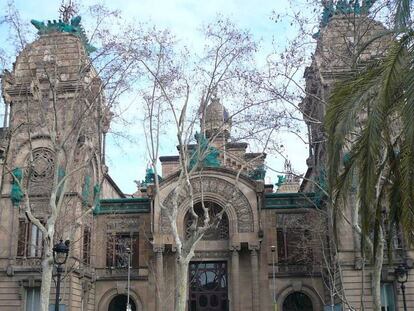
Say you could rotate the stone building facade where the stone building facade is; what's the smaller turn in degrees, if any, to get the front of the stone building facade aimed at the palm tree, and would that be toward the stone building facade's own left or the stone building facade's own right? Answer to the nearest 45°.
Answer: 0° — it already faces it

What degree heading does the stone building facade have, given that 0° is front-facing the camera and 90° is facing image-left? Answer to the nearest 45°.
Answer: approximately 0°
